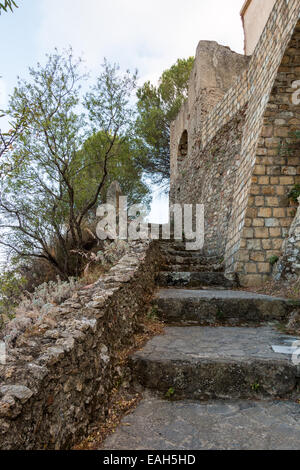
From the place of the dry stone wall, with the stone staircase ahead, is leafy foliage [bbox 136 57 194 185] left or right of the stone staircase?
left

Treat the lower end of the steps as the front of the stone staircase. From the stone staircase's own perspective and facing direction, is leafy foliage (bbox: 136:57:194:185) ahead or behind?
behind

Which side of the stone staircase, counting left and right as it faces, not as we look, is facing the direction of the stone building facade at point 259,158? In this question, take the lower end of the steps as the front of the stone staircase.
back

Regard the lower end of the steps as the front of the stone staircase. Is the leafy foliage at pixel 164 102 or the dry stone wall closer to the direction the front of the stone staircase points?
the dry stone wall

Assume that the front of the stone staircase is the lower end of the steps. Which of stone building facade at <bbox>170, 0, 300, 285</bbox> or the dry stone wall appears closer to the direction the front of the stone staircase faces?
the dry stone wall

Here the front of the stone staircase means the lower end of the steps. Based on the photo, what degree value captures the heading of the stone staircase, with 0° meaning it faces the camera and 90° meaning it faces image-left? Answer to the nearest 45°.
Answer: approximately 0°
